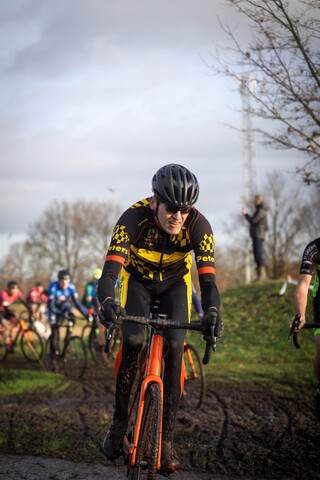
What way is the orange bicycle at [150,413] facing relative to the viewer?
toward the camera

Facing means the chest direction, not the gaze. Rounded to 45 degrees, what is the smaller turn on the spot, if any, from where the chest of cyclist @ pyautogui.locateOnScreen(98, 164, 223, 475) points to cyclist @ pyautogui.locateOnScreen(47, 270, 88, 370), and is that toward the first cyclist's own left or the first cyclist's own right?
approximately 180°

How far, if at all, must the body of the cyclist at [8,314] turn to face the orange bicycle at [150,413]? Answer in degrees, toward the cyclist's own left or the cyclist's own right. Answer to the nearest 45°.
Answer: approximately 45° to the cyclist's own right

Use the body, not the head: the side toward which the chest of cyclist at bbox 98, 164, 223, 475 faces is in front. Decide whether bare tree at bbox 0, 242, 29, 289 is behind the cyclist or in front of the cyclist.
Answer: behind

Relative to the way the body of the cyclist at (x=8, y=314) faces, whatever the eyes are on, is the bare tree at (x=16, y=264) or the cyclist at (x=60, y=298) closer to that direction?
the cyclist

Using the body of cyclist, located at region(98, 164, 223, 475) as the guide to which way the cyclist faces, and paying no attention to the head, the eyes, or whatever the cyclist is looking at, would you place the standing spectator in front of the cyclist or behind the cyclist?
behind

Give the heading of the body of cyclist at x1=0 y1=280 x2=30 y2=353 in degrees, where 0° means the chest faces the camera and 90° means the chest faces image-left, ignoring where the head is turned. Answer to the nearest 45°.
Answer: approximately 315°

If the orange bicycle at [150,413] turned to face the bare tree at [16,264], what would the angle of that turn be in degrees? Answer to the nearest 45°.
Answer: approximately 180°

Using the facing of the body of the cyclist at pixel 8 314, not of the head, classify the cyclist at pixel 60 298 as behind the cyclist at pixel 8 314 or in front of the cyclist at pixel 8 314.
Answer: in front

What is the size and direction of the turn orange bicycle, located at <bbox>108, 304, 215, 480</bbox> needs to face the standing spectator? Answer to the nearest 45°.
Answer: approximately 180°

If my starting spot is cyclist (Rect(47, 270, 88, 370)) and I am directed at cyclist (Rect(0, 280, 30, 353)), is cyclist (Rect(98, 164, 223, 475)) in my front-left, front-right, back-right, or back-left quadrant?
back-left

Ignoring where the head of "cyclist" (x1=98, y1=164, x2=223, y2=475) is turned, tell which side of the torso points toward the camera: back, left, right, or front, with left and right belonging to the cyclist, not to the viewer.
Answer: front
